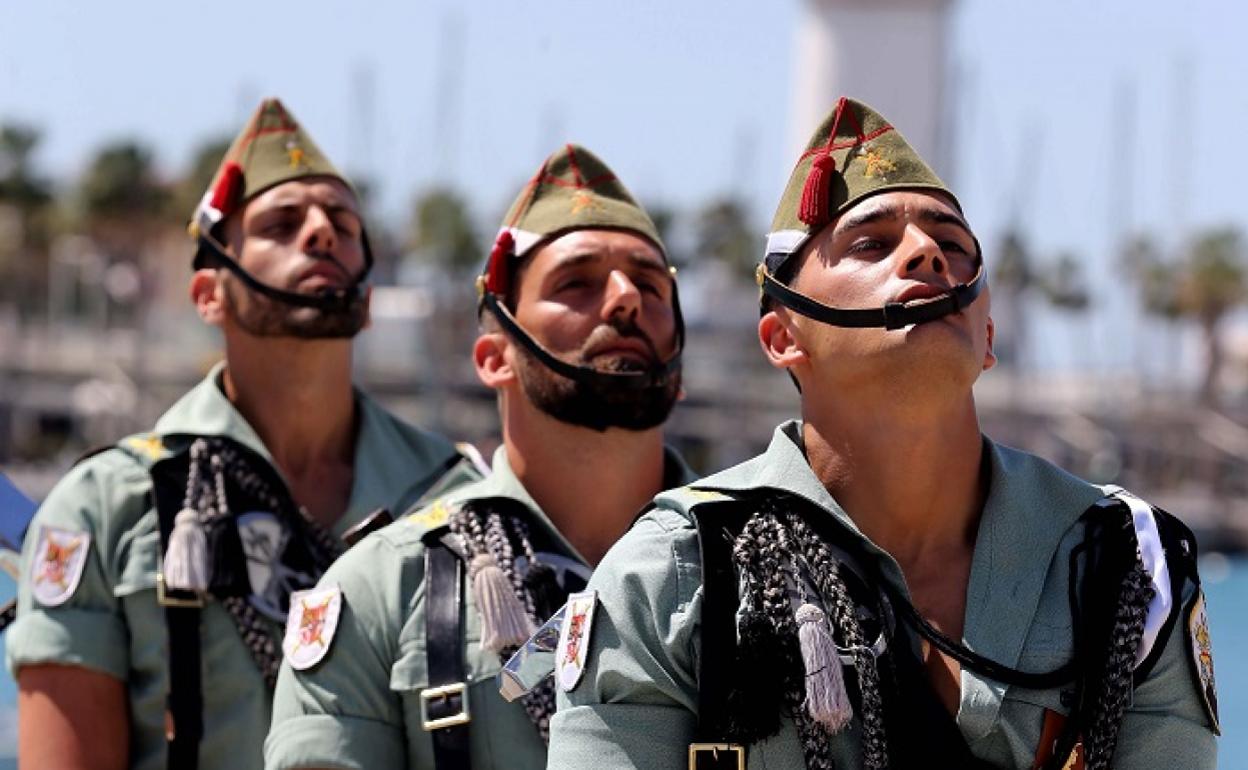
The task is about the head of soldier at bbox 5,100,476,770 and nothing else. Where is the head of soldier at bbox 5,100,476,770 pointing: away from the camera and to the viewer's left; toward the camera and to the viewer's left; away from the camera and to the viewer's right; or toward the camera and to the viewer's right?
toward the camera and to the viewer's right

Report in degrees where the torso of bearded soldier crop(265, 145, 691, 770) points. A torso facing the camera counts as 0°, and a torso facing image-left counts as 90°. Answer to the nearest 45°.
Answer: approximately 315°

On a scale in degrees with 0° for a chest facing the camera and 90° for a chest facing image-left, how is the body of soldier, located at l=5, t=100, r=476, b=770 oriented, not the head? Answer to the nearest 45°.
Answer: approximately 315°
